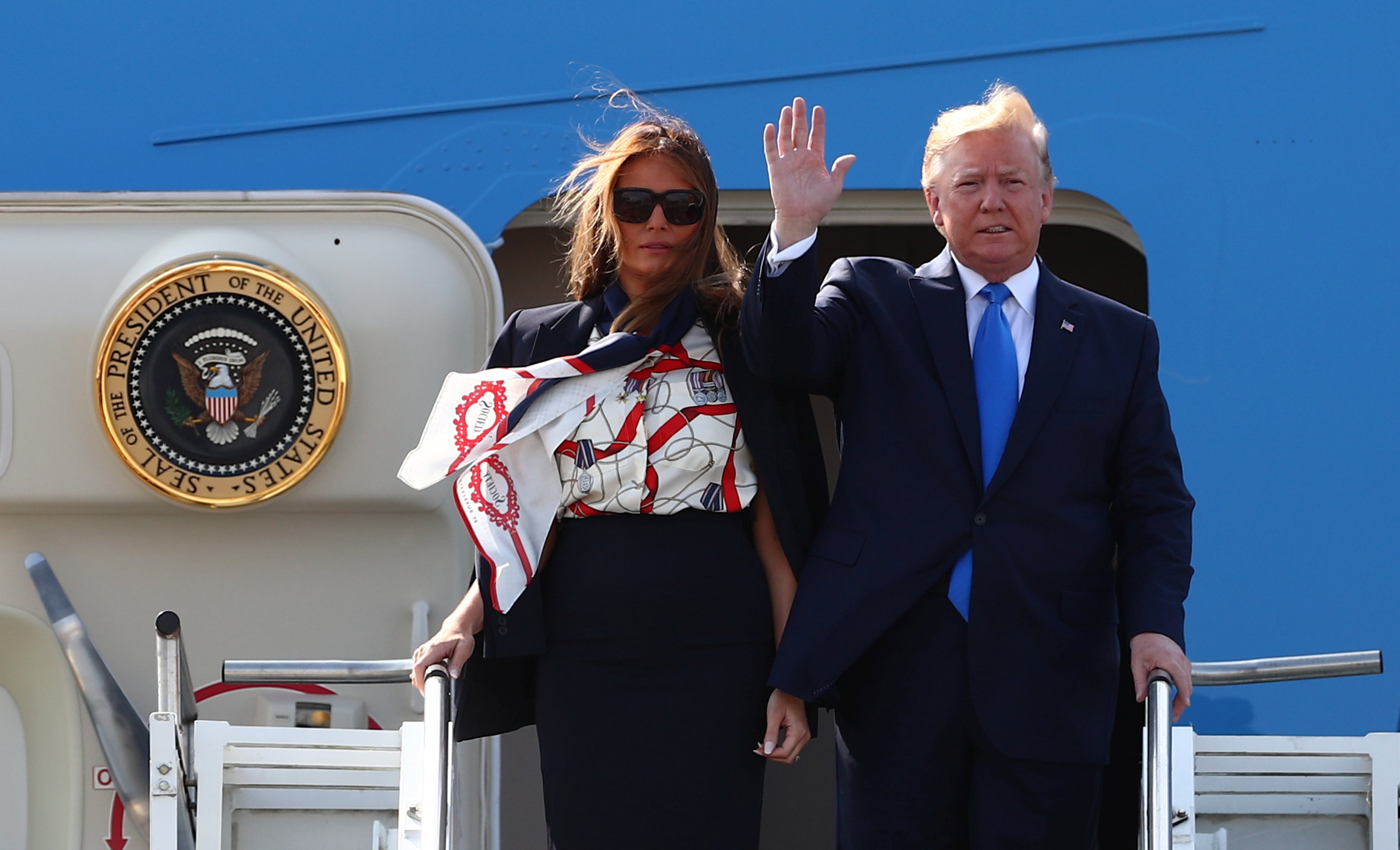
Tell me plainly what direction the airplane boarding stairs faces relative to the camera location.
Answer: facing the viewer

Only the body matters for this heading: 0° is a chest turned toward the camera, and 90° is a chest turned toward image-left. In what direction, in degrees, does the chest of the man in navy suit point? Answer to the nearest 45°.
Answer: approximately 0°

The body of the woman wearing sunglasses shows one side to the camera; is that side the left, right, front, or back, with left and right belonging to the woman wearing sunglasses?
front
